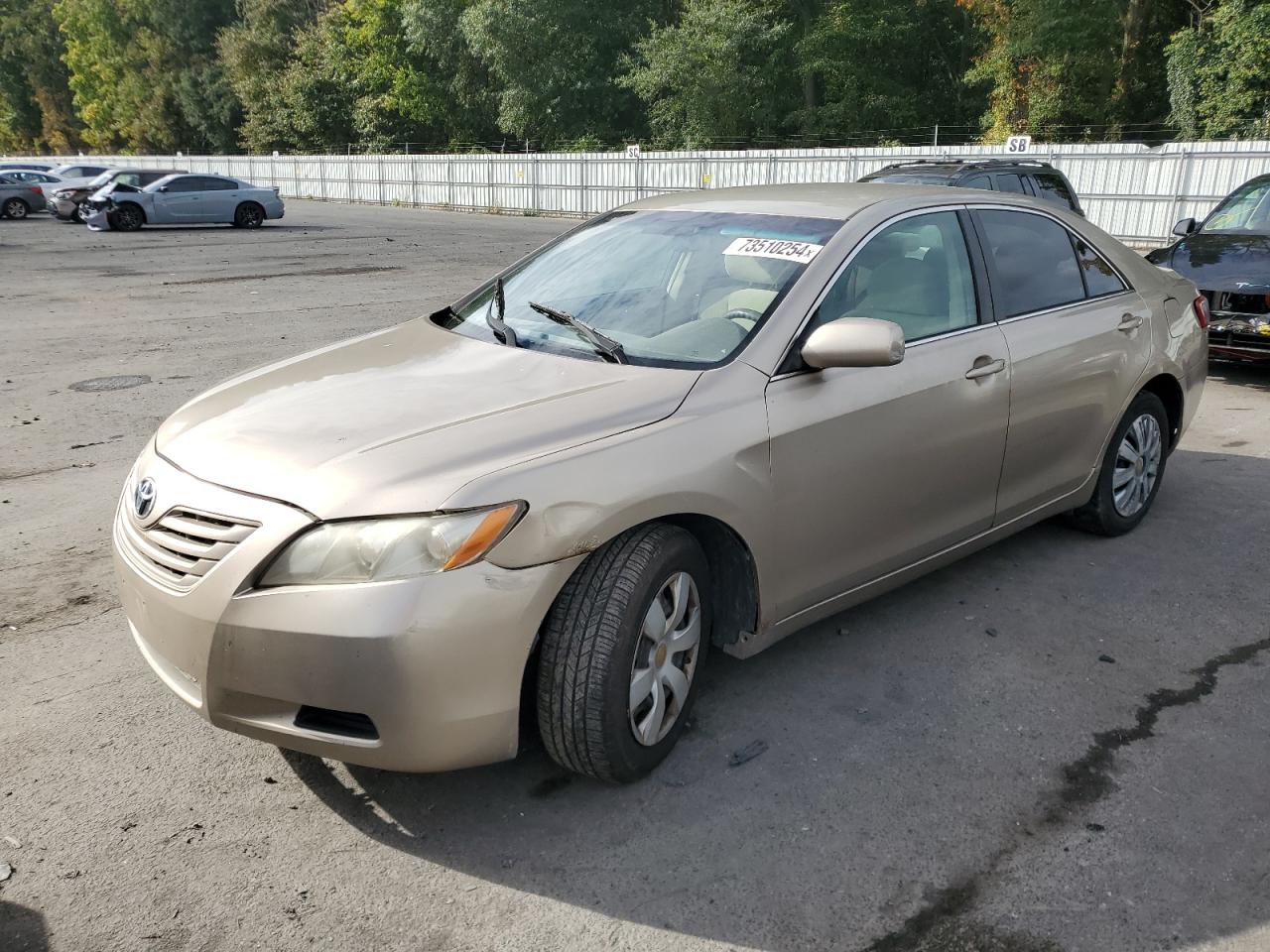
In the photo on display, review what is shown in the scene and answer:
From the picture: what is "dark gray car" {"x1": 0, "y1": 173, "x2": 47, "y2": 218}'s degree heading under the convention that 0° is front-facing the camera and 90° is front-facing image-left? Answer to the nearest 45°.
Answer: approximately 90°

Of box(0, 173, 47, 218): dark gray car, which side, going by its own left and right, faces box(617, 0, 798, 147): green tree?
back

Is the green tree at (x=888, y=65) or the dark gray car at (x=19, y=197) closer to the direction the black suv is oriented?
the dark gray car

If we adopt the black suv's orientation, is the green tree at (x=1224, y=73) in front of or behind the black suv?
behind

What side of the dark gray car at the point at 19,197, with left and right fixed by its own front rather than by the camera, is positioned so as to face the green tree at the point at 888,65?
back
